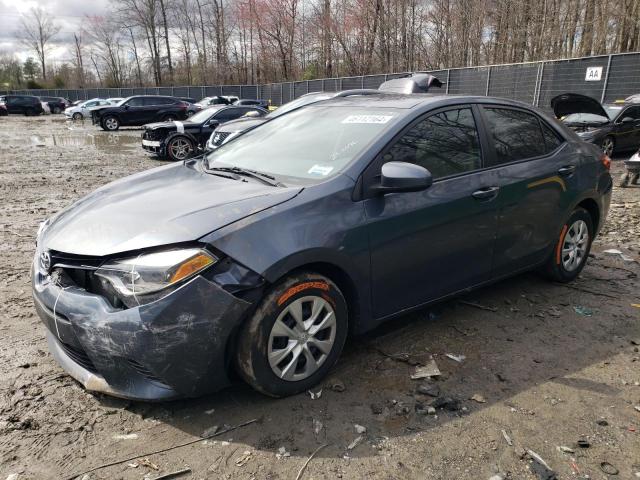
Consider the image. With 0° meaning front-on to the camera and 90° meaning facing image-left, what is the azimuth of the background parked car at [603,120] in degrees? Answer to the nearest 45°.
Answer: approximately 45°

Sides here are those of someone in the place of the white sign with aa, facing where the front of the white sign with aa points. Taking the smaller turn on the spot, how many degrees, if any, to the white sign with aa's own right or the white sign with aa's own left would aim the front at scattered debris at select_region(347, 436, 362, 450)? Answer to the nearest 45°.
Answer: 0° — it already faces it

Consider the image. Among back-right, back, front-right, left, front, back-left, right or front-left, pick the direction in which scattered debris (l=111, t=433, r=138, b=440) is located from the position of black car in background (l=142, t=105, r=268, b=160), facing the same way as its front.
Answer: front-left

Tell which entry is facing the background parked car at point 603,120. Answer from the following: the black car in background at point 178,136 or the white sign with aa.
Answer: the white sign with aa

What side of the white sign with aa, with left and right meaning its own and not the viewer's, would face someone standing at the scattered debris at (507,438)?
front

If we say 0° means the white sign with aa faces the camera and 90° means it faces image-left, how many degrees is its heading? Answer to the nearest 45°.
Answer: approximately 0°

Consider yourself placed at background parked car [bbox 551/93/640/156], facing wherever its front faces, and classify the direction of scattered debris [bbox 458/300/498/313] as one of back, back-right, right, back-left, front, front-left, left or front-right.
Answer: front-left

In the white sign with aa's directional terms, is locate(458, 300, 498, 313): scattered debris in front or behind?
in front

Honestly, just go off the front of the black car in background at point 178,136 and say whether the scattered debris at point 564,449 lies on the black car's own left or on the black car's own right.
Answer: on the black car's own left

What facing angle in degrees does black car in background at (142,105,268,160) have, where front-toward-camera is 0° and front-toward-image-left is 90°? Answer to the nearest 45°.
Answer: approximately 45°
